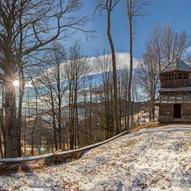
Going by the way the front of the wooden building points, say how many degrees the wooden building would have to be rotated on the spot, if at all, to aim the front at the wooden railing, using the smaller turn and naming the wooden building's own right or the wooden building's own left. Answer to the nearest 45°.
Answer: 0° — it already faces it

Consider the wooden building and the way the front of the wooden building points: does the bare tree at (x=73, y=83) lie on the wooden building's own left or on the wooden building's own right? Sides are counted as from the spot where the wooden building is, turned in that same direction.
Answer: on the wooden building's own right

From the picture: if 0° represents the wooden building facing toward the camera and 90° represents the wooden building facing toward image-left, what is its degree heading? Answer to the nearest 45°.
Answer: approximately 0°

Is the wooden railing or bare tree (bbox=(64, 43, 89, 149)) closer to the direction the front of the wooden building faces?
the wooden railing
